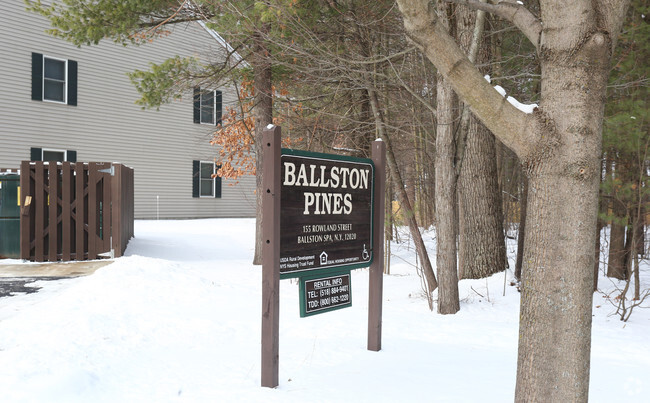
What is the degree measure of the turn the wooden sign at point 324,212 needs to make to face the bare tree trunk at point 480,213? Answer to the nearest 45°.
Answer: approximately 90° to its left

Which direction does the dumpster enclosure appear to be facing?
toward the camera

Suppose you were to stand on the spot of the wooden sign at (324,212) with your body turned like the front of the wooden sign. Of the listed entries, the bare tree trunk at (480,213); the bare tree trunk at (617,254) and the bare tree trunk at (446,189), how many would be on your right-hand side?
0

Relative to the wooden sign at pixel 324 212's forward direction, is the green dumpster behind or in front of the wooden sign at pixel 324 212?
behind

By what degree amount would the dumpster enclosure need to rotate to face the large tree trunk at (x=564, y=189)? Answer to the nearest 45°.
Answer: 0° — it already faces it

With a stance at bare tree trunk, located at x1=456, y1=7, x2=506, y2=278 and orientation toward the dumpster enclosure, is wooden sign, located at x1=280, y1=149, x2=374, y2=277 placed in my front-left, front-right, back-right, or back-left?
front-left

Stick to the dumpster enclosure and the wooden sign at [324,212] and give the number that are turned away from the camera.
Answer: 0

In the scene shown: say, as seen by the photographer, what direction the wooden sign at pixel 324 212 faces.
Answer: facing the viewer and to the right of the viewer

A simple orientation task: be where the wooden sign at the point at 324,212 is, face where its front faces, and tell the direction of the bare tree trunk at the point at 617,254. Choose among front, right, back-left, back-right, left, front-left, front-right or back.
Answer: left

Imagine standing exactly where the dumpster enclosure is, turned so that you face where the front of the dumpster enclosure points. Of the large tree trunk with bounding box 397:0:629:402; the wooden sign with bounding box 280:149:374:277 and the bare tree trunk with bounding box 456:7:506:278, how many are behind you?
0

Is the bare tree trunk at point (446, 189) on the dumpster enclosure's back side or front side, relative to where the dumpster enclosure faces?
on the front side

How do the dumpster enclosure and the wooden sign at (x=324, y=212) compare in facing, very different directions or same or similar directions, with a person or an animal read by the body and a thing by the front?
same or similar directions

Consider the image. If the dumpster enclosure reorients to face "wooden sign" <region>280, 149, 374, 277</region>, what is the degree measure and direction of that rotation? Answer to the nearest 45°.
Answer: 0° — it already faces it

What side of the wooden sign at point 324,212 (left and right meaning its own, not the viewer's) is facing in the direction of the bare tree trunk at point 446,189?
left

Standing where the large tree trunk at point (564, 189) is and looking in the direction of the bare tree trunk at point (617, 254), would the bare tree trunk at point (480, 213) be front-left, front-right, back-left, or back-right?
front-left

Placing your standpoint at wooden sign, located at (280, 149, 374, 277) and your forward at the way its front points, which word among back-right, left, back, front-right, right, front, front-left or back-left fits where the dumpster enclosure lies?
back
